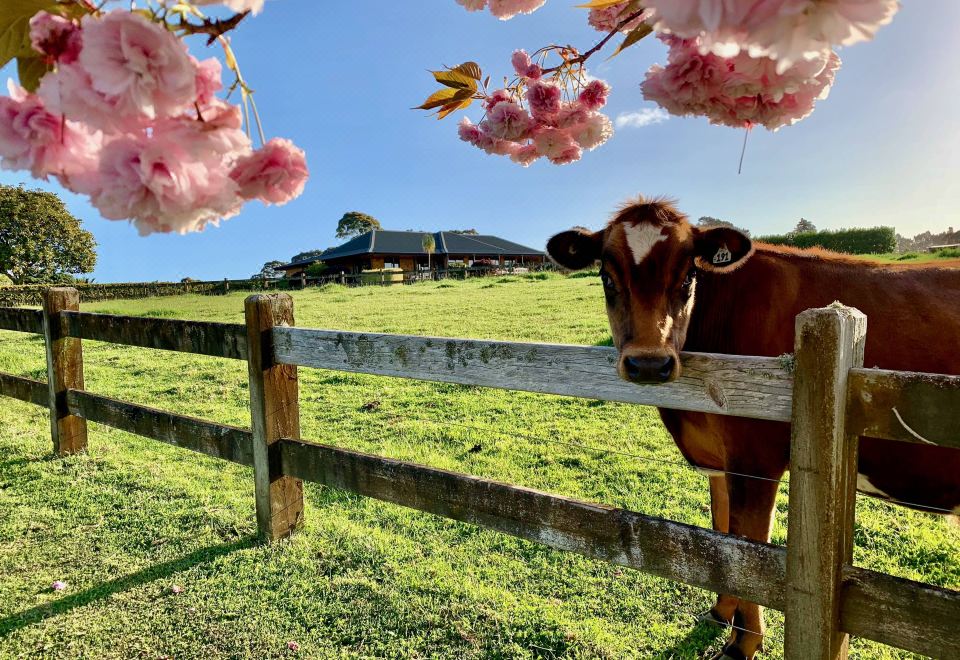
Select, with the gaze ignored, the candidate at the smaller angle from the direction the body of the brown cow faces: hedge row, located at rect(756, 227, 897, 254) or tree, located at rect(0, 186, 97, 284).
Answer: the tree

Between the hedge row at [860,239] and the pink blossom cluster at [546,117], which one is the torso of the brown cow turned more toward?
the pink blossom cluster

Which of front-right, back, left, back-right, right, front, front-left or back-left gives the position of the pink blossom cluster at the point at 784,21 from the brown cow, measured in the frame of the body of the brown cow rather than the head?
left

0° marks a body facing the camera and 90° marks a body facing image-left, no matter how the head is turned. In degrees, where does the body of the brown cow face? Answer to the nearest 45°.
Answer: approximately 90°

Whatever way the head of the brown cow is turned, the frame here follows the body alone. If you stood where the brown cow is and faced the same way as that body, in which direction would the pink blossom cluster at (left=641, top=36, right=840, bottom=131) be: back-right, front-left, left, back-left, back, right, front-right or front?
left
